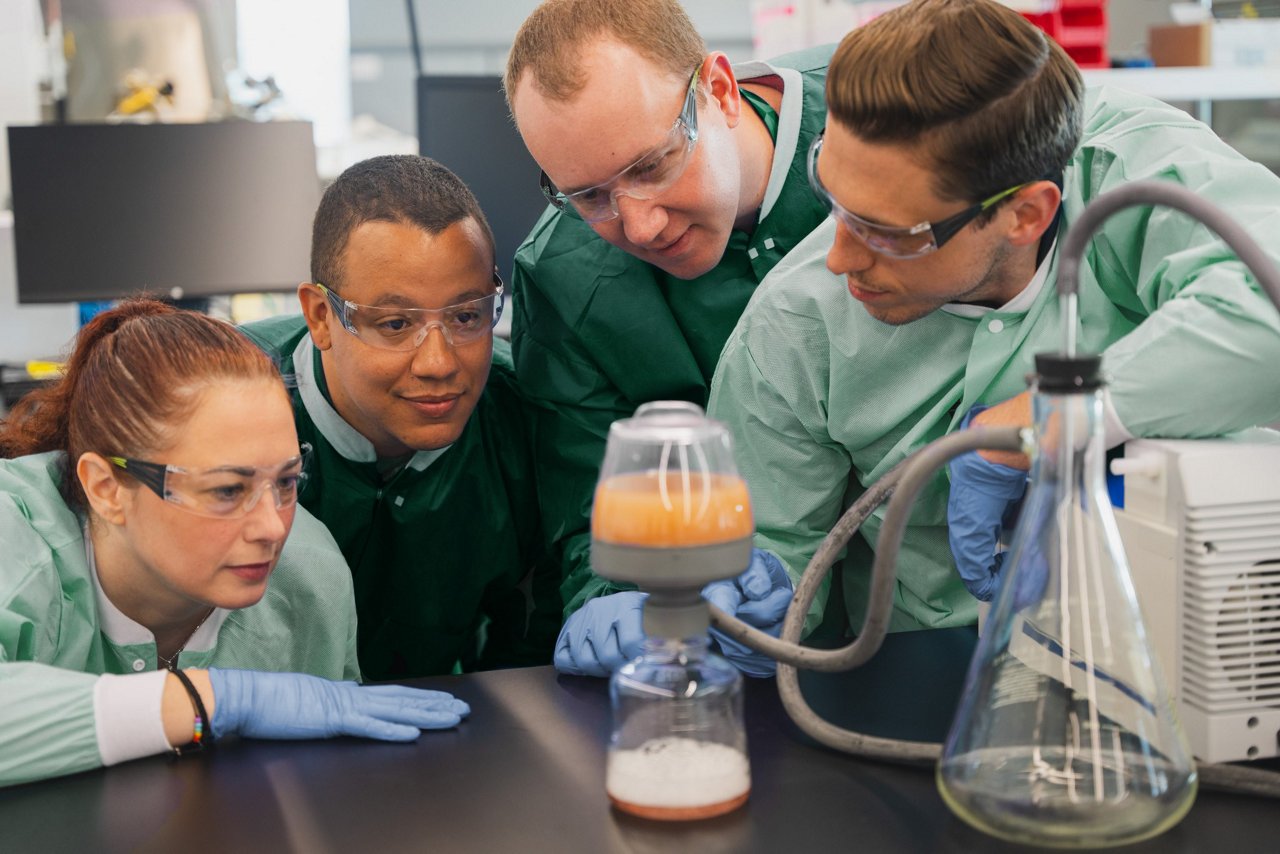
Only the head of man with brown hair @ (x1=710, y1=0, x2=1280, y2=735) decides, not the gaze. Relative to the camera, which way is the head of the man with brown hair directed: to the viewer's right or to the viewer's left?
to the viewer's left

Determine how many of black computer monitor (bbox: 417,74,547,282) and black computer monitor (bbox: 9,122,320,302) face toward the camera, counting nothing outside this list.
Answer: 2

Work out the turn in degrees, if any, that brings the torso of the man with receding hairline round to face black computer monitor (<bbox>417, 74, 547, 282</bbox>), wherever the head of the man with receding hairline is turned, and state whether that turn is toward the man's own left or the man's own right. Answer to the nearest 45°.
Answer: approximately 180°

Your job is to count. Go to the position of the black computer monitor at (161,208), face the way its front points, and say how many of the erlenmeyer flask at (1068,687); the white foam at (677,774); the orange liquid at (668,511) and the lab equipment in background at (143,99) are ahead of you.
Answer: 3

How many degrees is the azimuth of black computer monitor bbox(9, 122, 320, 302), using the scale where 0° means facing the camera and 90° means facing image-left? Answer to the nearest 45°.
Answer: approximately 0°

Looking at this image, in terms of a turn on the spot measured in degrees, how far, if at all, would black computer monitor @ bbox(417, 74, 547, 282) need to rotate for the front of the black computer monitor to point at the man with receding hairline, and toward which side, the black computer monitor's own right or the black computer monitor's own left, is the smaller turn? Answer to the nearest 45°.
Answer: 0° — it already faces them

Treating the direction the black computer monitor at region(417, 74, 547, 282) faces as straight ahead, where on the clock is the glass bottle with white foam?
The glass bottle with white foam is roughly at 12 o'clock from the black computer monitor.

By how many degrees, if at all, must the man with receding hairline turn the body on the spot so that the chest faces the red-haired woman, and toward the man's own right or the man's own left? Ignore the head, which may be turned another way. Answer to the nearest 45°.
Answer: approximately 45° to the man's own right

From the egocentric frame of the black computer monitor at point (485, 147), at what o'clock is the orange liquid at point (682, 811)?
The orange liquid is roughly at 12 o'clock from the black computer monitor.

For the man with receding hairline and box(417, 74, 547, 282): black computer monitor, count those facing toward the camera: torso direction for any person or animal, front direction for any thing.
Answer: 2

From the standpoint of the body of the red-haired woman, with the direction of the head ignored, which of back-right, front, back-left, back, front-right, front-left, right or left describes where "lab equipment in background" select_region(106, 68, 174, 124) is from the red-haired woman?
back-left

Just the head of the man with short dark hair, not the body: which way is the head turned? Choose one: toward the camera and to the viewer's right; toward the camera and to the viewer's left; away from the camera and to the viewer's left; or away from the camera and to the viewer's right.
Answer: toward the camera and to the viewer's right

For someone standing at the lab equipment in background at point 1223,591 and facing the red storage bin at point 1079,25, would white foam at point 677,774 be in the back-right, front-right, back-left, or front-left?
back-left
